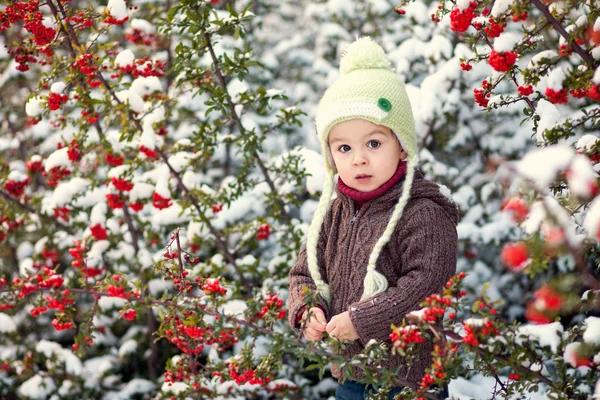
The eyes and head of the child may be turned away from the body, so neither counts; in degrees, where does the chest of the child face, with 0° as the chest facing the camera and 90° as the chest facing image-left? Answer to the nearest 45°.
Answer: approximately 45°
